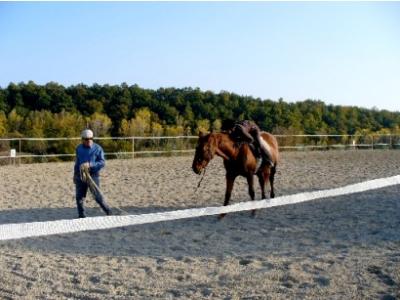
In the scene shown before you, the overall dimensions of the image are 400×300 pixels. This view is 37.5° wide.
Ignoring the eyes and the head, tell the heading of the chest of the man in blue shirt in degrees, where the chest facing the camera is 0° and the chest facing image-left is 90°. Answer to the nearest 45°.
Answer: approximately 0°

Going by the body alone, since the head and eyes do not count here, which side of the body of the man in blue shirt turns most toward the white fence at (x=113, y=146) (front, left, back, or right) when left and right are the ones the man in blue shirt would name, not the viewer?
back

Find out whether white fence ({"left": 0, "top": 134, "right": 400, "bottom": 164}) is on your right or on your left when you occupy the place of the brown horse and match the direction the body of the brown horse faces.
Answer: on your right

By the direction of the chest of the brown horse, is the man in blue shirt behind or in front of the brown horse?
in front

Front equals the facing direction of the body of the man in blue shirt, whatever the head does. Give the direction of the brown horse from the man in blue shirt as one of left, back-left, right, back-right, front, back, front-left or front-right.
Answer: left

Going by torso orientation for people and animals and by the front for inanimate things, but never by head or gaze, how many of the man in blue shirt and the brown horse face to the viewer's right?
0

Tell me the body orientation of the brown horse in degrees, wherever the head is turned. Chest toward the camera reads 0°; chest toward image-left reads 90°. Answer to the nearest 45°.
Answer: approximately 45°
